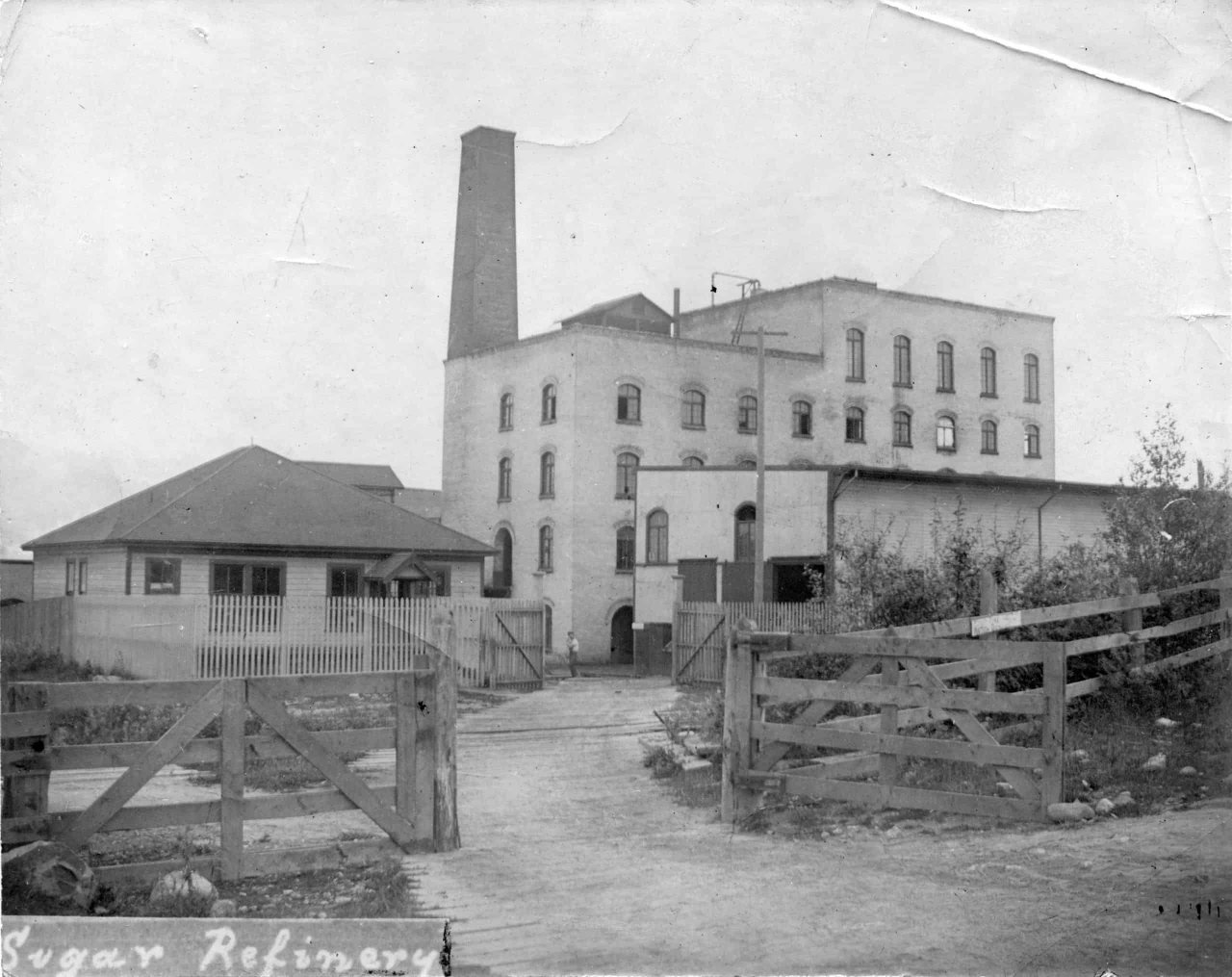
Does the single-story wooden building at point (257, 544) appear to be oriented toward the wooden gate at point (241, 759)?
yes

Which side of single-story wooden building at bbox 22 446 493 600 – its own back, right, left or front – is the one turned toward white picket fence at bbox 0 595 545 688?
front

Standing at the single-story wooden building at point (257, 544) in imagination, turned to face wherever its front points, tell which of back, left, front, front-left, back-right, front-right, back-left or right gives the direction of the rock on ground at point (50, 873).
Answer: front

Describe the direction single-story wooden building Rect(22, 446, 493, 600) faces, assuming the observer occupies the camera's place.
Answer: facing the viewer

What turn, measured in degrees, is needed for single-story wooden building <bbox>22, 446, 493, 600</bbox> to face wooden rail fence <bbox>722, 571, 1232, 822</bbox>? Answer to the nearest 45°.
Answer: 0° — it already faces it

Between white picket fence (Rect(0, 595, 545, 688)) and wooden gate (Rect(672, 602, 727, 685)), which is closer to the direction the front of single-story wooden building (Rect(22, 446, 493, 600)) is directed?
the white picket fence

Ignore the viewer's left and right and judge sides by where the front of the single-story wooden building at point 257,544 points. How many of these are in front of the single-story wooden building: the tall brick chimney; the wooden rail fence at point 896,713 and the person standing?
1

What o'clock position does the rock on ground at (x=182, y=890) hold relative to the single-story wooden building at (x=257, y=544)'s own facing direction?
The rock on ground is roughly at 12 o'clock from the single-story wooden building.

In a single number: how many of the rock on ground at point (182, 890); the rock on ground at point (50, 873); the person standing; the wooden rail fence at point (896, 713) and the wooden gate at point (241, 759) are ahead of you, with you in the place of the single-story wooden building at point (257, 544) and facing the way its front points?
4
